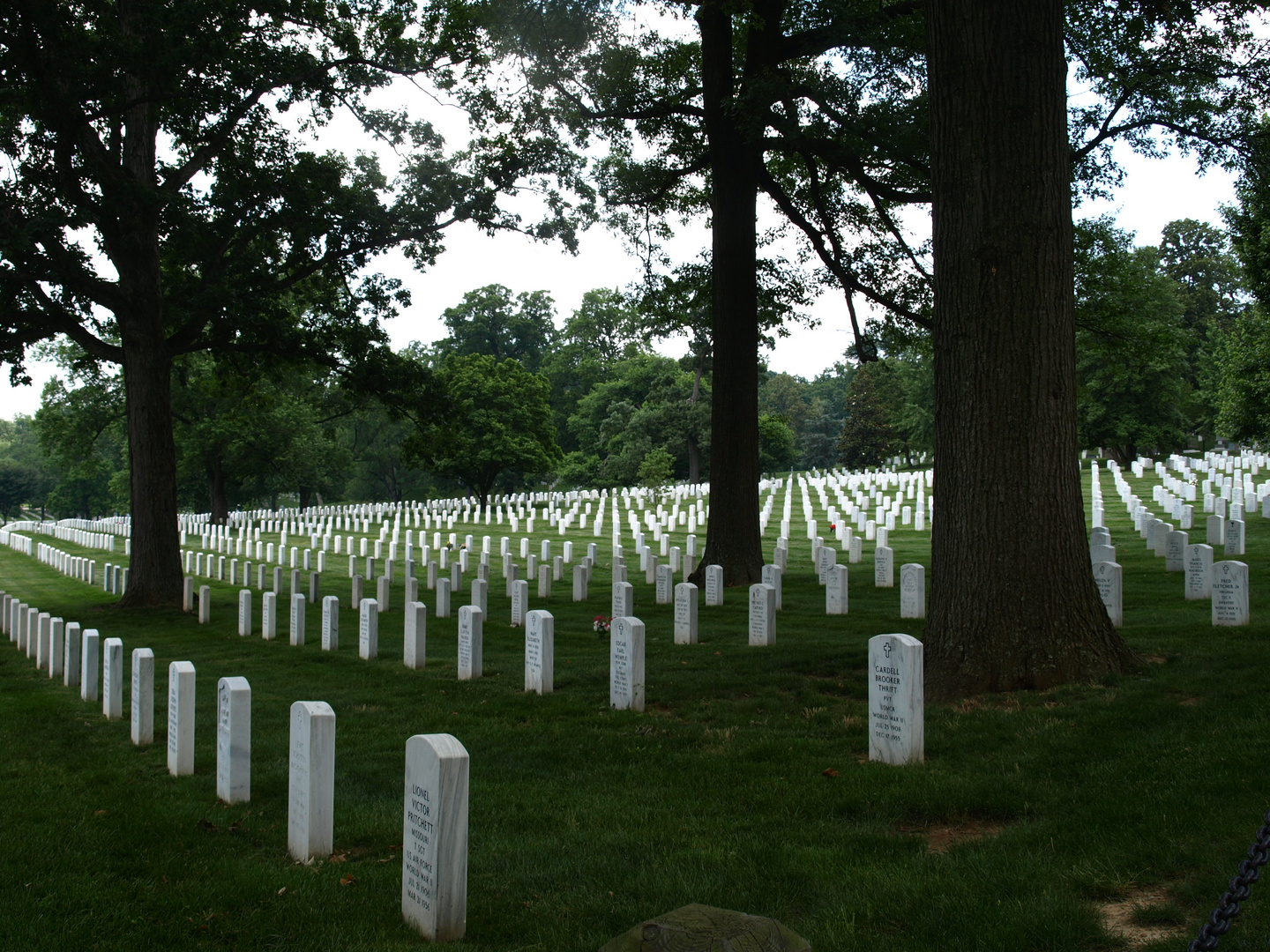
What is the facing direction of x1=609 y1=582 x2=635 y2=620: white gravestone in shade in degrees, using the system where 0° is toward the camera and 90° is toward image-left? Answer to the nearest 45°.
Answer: approximately 45°

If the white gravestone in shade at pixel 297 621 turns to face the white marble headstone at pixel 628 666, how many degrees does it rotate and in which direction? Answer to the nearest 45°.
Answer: approximately 45° to its left

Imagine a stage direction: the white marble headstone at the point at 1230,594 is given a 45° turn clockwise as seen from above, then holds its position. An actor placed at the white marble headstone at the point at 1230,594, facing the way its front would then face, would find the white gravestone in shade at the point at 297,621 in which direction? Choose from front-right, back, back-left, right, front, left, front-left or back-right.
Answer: front

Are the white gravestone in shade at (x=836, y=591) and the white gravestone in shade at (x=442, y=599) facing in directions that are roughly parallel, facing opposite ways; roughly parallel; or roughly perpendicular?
roughly parallel

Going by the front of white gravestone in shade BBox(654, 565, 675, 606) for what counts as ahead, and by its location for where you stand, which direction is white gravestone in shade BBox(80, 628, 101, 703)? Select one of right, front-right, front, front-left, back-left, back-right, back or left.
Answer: front

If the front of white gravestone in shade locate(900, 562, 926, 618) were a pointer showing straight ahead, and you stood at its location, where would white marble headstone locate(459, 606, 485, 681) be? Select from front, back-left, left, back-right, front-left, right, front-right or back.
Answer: front

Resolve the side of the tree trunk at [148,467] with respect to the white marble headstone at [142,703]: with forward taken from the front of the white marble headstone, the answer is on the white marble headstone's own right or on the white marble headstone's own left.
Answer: on the white marble headstone's own right

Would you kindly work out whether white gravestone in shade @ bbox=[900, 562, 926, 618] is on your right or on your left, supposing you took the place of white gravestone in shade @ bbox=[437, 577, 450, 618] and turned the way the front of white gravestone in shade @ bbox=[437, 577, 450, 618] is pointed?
on your left

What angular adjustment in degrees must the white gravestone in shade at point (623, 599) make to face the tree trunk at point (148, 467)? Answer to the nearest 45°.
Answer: approximately 90° to its right

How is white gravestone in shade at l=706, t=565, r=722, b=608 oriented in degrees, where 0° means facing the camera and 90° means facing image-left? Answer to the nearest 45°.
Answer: approximately 45°

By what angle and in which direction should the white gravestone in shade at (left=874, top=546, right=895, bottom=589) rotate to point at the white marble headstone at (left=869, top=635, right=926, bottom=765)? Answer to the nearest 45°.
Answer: approximately 45° to its left

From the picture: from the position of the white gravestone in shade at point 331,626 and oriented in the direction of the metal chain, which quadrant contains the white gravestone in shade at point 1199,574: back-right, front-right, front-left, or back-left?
front-left

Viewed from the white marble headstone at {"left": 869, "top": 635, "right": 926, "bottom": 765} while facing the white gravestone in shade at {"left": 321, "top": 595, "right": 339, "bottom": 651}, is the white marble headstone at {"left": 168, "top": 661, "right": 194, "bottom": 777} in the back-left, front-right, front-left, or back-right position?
front-left

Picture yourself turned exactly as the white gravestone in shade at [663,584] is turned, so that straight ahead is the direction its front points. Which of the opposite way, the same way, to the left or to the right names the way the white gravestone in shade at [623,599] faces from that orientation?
the same way

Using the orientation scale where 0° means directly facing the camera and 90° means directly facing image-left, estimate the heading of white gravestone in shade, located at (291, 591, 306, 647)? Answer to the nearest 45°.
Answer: approximately 45°

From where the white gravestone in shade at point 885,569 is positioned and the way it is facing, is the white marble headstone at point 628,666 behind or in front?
in front

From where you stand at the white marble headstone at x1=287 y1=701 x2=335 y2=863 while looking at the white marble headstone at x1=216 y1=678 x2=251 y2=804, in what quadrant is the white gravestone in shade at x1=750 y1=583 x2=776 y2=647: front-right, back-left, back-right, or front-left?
front-right
